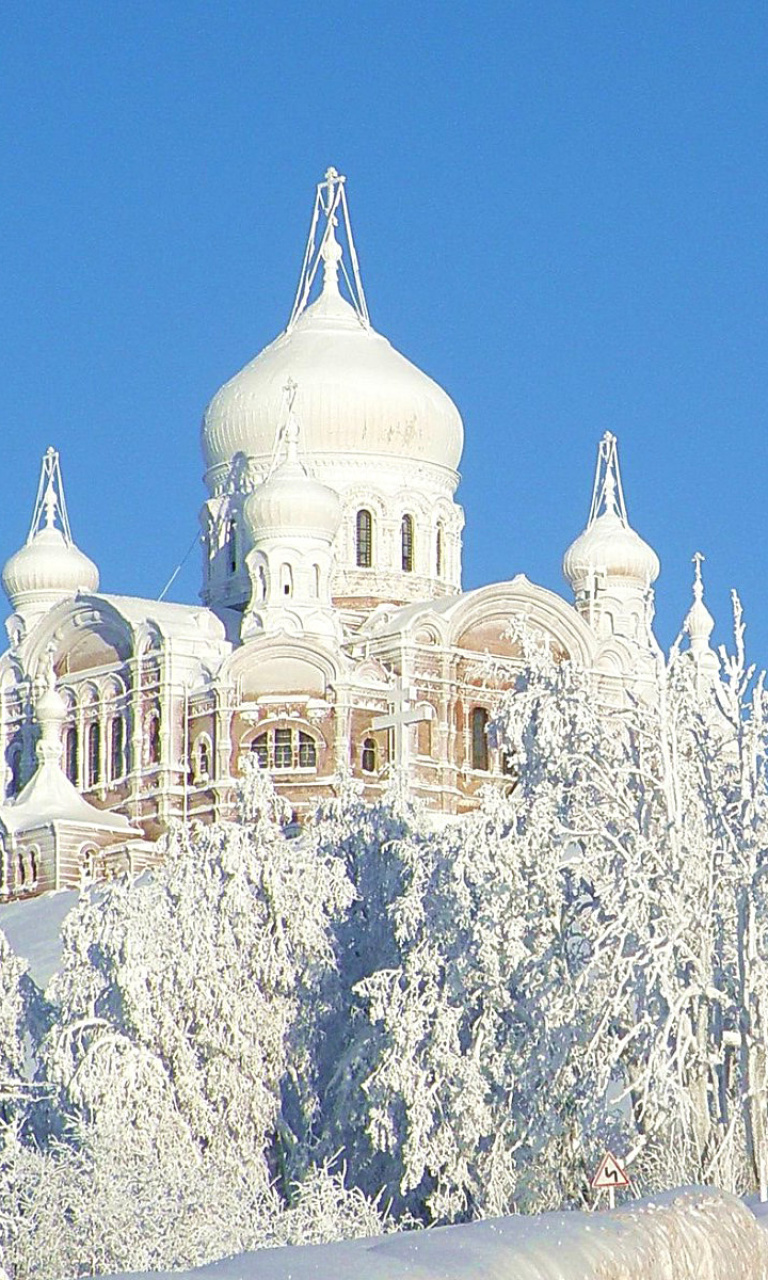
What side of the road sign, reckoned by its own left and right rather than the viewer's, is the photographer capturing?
front

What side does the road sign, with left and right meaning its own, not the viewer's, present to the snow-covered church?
back
